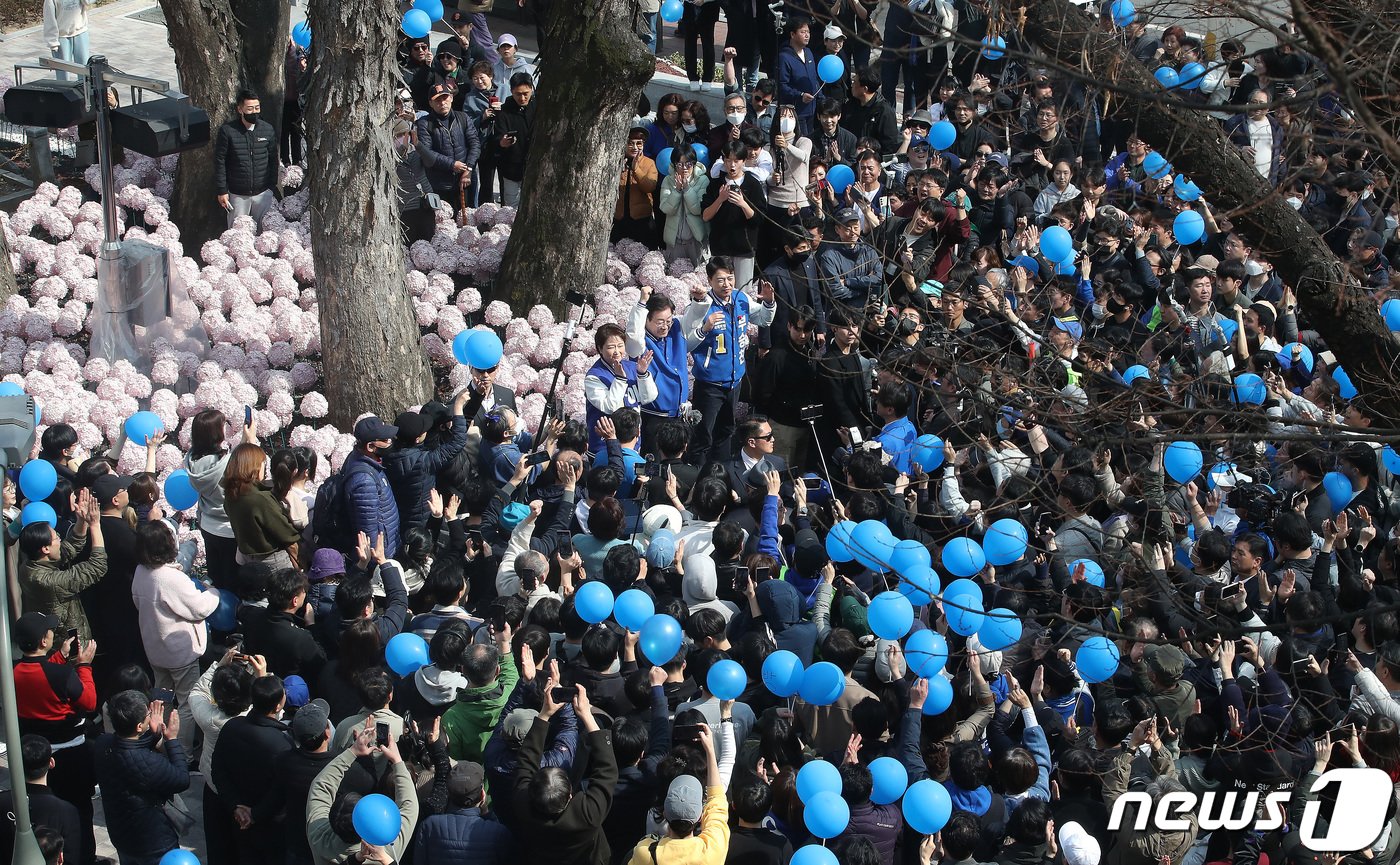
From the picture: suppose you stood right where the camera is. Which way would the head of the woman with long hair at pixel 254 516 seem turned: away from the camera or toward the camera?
away from the camera

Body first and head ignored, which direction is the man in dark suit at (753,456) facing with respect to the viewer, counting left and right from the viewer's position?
facing the viewer and to the right of the viewer

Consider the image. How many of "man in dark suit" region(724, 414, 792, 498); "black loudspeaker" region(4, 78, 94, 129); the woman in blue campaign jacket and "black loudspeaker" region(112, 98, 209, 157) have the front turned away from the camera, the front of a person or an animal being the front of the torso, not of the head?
0

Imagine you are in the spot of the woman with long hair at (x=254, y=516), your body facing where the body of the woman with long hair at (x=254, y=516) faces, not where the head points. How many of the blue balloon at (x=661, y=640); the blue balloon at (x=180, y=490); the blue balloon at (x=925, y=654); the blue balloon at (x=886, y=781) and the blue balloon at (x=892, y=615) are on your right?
4

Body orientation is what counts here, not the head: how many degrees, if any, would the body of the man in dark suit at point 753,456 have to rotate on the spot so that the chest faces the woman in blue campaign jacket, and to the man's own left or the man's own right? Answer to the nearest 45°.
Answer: approximately 180°

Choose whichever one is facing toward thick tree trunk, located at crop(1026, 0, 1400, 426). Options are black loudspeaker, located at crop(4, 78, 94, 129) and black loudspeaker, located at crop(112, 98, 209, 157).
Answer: black loudspeaker, located at crop(112, 98, 209, 157)

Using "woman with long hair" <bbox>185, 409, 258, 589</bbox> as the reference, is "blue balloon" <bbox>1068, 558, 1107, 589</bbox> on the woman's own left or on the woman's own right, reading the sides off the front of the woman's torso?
on the woman's own right

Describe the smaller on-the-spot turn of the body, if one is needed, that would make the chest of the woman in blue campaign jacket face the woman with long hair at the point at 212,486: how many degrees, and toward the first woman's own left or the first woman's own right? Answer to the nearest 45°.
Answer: approximately 90° to the first woman's own right

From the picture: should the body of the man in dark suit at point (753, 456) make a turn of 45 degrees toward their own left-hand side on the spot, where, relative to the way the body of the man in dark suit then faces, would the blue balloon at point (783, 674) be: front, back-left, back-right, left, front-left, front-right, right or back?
right

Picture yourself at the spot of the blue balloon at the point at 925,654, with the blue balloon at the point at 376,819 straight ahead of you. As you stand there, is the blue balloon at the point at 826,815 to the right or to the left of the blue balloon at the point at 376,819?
left

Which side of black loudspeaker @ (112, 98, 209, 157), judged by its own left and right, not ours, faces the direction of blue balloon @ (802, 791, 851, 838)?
front

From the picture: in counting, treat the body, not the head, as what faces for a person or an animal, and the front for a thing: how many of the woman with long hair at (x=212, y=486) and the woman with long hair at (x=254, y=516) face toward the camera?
0

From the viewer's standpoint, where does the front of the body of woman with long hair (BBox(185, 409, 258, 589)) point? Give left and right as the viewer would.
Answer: facing away from the viewer and to the right of the viewer

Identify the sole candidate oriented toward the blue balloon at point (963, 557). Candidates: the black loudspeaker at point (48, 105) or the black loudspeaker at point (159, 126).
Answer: the black loudspeaker at point (159, 126)

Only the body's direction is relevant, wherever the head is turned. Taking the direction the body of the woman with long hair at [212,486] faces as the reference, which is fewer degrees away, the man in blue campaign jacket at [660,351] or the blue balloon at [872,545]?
the man in blue campaign jacket

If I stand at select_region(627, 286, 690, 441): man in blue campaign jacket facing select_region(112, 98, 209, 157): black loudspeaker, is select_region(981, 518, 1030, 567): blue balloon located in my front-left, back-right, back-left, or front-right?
back-left

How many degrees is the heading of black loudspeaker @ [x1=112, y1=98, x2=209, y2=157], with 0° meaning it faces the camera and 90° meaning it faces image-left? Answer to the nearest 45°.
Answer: approximately 315°

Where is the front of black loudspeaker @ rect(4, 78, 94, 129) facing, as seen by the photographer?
facing the viewer and to the left of the viewer
